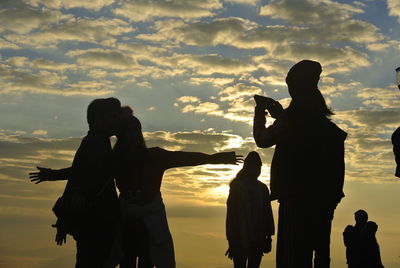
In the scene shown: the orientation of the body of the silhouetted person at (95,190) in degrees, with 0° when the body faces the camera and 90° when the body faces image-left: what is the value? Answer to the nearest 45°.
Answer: approximately 270°

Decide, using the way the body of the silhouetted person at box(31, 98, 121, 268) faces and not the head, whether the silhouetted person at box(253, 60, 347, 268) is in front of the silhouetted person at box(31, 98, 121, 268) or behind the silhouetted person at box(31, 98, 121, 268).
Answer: in front

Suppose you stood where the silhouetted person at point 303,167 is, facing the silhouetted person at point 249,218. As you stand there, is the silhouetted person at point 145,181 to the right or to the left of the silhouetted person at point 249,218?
left
